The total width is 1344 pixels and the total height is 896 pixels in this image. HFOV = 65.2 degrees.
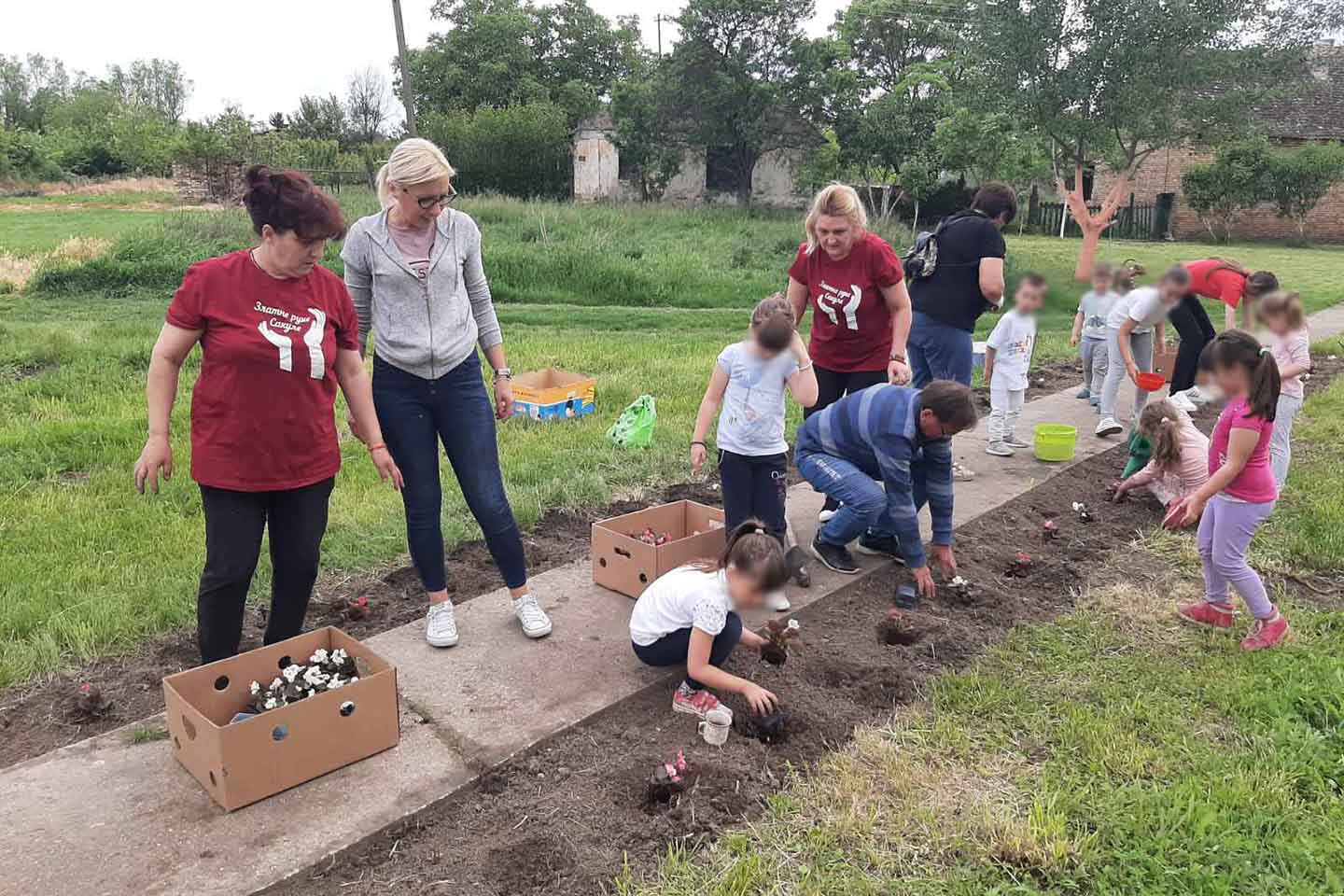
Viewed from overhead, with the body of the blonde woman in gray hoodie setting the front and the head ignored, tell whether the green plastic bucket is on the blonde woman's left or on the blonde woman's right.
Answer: on the blonde woman's left

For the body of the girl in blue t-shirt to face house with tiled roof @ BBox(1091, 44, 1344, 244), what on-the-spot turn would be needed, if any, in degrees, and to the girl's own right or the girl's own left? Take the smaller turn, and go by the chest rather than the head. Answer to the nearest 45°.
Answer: approximately 135° to the girl's own left

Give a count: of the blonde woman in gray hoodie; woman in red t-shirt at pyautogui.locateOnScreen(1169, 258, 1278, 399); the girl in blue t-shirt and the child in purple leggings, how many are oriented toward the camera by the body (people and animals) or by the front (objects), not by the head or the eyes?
2

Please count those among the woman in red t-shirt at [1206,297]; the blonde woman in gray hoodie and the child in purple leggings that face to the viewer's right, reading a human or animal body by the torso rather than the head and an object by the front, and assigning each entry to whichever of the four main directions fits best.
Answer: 1

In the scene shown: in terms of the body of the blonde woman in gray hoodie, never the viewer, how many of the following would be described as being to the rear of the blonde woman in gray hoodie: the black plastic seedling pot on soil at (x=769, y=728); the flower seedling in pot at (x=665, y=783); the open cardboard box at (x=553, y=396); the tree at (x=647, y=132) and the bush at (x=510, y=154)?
3

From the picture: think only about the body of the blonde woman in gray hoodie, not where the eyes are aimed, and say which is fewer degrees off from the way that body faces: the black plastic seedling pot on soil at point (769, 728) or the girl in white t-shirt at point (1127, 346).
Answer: the black plastic seedling pot on soil

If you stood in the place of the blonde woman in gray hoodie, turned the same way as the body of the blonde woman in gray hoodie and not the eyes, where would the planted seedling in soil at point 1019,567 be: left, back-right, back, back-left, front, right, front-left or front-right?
left

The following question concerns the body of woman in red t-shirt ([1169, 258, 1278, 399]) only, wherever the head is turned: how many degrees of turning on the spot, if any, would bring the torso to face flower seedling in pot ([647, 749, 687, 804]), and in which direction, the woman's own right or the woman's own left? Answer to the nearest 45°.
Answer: approximately 90° to the woman's own right

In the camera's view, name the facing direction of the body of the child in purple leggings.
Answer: to the viewer's left

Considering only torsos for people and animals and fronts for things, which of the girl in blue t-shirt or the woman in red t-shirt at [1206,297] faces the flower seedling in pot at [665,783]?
the girl in blue t-shirt

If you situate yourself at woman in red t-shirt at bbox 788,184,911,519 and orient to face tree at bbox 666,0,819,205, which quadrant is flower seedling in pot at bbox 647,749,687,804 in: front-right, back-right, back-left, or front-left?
back-left

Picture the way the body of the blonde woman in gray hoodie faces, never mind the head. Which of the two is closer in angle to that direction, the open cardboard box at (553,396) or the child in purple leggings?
the child in purple leggings

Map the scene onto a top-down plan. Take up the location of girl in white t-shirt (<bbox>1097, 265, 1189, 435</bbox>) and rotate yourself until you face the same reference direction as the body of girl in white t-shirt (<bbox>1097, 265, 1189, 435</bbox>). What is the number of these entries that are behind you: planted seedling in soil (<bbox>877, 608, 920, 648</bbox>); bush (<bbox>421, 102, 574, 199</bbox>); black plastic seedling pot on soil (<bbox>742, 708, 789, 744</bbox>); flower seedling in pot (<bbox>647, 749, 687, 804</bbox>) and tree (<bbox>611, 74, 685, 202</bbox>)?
2

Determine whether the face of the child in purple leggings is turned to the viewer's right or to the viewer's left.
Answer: to the viewer's left
